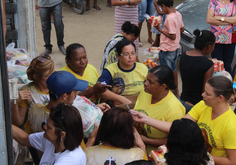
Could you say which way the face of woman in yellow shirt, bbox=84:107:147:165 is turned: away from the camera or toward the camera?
away from the camera

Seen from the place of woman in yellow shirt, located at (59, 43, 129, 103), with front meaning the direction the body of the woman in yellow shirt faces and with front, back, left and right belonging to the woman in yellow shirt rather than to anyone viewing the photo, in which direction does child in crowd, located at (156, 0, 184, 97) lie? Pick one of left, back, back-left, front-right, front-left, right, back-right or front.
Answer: left

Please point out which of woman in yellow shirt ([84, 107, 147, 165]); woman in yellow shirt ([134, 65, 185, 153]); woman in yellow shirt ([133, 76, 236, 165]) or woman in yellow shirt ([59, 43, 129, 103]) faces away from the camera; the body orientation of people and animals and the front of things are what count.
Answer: woman in yellow shirt ([84, 107, 147, 165])

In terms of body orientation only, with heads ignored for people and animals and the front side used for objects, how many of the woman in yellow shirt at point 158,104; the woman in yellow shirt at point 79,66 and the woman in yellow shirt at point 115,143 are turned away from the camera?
1

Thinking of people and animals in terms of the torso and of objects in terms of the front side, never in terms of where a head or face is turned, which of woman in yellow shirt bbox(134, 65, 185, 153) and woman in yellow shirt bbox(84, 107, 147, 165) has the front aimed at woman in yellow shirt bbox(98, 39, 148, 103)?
woman in yellow shirt bbox(84, 107, 147, 165)

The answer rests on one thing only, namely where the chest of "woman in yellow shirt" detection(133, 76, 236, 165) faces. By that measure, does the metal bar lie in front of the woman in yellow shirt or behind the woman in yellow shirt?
in front

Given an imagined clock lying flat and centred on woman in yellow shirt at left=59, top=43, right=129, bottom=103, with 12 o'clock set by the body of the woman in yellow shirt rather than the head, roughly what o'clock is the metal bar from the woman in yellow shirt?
The metal bar is roughly at 2 o'clock from the woman in yellow shirt.

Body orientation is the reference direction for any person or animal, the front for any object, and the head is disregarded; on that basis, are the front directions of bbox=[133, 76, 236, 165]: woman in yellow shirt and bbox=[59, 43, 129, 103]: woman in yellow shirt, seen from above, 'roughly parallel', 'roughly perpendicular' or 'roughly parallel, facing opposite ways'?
roughly perpendicular

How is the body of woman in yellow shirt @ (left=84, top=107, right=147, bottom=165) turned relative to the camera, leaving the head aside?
away from the camera

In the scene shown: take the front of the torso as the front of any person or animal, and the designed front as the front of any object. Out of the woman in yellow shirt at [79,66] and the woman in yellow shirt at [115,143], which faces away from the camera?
the woman in yellow shirt at [115,143]

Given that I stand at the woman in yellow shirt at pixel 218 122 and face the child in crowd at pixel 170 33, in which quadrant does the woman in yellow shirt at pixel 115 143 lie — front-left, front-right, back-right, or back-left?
back-left

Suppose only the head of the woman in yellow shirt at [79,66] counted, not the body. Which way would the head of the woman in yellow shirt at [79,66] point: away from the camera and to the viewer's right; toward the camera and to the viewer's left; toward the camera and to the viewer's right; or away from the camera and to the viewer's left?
toward the camera and to the viewer's right

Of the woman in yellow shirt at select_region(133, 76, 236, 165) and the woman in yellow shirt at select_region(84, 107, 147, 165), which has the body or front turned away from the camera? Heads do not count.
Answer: the woman in yellow shirt at select_region(84, 107, 147, 165)

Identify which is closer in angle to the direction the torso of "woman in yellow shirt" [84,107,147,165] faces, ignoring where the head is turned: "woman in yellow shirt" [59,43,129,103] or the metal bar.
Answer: the woman in yellow shirt
